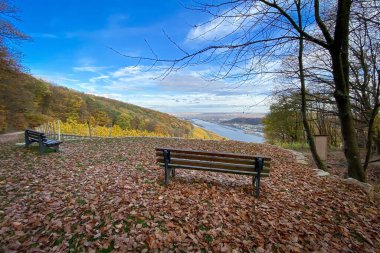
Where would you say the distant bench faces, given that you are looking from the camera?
facing away from the viewer and to the right of the viewer

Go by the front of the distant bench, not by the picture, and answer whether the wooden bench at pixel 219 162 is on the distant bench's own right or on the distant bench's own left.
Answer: on the distant bench's own right
